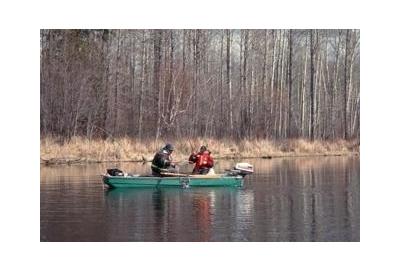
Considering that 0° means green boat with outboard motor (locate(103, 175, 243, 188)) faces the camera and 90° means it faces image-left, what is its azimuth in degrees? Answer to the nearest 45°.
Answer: approximately 90°
